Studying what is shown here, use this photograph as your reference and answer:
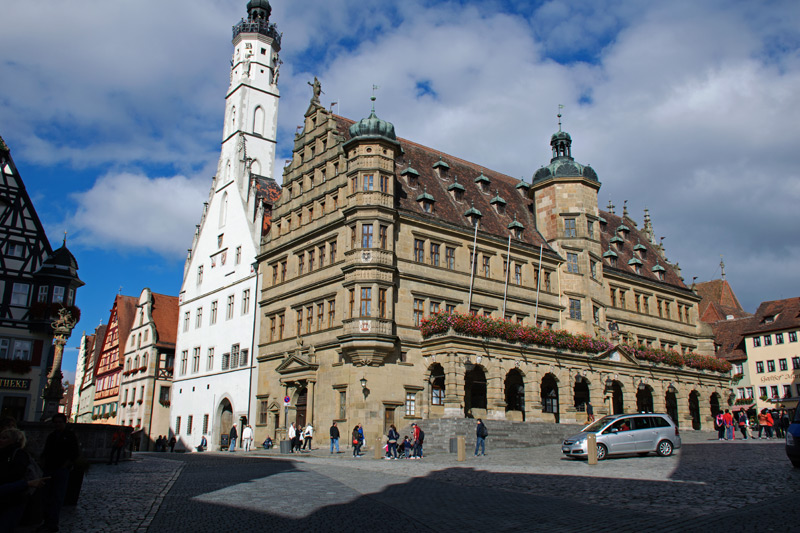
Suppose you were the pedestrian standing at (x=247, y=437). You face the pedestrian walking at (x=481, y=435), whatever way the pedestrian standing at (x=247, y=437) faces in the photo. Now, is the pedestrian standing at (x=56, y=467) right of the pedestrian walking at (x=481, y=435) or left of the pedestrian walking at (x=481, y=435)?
right

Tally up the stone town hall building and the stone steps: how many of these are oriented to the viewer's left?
0

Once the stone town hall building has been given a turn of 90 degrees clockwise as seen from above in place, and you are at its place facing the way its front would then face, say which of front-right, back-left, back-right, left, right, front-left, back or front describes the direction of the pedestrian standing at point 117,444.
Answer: front

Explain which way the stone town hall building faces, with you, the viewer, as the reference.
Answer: facing the viewer and to the right of the viewer

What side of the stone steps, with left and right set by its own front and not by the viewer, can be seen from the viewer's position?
front

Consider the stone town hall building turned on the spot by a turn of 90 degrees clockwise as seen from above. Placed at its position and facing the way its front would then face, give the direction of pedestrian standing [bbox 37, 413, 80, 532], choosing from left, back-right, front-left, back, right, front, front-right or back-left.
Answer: front-left

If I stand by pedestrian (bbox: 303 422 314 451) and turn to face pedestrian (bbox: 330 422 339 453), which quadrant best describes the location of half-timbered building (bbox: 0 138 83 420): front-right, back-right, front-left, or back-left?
back-right

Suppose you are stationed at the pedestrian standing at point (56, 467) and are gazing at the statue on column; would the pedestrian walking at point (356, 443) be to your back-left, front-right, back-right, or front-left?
front-right

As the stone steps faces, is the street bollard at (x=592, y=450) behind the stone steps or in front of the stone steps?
in front

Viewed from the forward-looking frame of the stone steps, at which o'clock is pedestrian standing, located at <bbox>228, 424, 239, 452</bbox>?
The pedestrian standing is roughly at 4 o'clock from the stone steps.

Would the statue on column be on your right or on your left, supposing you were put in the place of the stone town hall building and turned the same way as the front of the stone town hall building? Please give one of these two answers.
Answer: on your right
